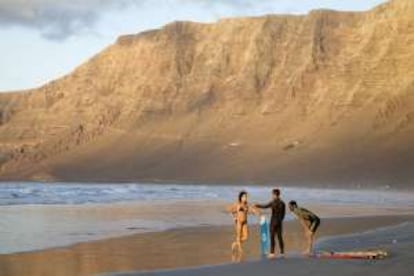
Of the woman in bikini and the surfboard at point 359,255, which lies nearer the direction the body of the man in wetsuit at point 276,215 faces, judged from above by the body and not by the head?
the woman in bikini

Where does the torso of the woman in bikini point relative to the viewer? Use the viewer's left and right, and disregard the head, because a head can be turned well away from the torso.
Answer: facing the viewer and to the right of the viewer

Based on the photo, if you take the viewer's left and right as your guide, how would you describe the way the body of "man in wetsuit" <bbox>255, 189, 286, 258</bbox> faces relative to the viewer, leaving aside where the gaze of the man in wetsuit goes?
facing away from the viewer and to the left of the viewer

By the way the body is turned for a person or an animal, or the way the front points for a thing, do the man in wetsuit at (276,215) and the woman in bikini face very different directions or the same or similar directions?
very different directions

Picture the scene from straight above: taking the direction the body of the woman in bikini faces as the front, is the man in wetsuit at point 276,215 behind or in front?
in front
